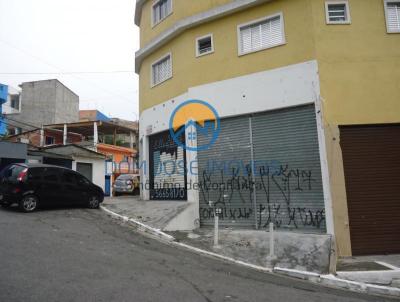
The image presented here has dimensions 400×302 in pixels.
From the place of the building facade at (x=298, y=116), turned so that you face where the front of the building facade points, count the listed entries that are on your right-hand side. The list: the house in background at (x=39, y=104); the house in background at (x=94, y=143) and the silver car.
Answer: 3

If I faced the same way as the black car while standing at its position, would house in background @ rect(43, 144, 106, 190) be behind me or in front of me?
in front

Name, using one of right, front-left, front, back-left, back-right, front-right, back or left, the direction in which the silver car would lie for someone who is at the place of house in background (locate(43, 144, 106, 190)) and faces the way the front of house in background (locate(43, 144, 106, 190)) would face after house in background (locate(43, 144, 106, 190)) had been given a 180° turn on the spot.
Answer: right

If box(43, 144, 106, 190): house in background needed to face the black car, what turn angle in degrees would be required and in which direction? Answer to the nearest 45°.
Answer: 0° — it already faces it

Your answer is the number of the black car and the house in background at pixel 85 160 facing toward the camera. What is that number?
1

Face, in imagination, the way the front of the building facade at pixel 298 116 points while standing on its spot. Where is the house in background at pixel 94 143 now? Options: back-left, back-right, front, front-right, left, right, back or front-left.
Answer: right

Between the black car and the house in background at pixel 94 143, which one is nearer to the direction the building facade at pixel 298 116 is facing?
the black car

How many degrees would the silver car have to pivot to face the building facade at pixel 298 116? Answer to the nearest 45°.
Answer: approximately 45° to its left

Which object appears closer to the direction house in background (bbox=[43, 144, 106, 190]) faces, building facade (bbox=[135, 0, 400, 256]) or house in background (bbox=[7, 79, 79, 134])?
the building facade
